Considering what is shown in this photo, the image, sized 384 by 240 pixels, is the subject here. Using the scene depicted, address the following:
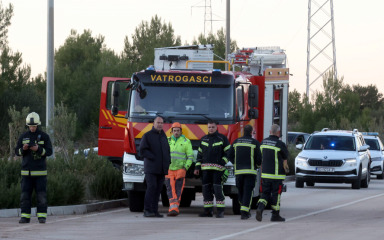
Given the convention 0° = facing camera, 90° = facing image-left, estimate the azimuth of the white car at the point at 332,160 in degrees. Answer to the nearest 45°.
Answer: approximately 0°

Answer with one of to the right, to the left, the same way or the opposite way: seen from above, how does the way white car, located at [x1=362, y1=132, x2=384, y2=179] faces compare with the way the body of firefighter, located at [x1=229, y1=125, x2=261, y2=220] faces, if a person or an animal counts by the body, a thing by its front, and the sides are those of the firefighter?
the opposite way

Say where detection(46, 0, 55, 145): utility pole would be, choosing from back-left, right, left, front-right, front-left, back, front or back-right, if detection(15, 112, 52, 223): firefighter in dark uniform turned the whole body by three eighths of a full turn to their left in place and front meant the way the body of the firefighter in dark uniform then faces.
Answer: front-left

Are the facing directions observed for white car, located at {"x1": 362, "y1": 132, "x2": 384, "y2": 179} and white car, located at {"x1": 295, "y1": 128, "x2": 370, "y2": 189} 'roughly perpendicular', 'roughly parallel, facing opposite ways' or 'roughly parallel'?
roughly parallel

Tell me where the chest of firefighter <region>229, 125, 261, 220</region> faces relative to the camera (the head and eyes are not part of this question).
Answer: away from the camera

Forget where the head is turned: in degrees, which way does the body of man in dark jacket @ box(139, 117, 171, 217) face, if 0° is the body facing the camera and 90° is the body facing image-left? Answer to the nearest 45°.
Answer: approximately 315°

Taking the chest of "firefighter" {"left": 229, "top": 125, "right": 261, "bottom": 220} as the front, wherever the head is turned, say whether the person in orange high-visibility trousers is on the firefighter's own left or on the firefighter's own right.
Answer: on the firefighter's own left

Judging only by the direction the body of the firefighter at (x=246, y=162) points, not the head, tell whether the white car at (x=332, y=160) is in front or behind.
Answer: in front

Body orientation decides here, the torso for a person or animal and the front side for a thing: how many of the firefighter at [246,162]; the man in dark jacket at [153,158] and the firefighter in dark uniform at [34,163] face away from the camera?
1

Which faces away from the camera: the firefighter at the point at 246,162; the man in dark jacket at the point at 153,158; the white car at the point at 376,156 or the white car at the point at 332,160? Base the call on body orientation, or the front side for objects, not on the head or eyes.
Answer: the firefighter

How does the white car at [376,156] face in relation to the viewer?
toward the camera
